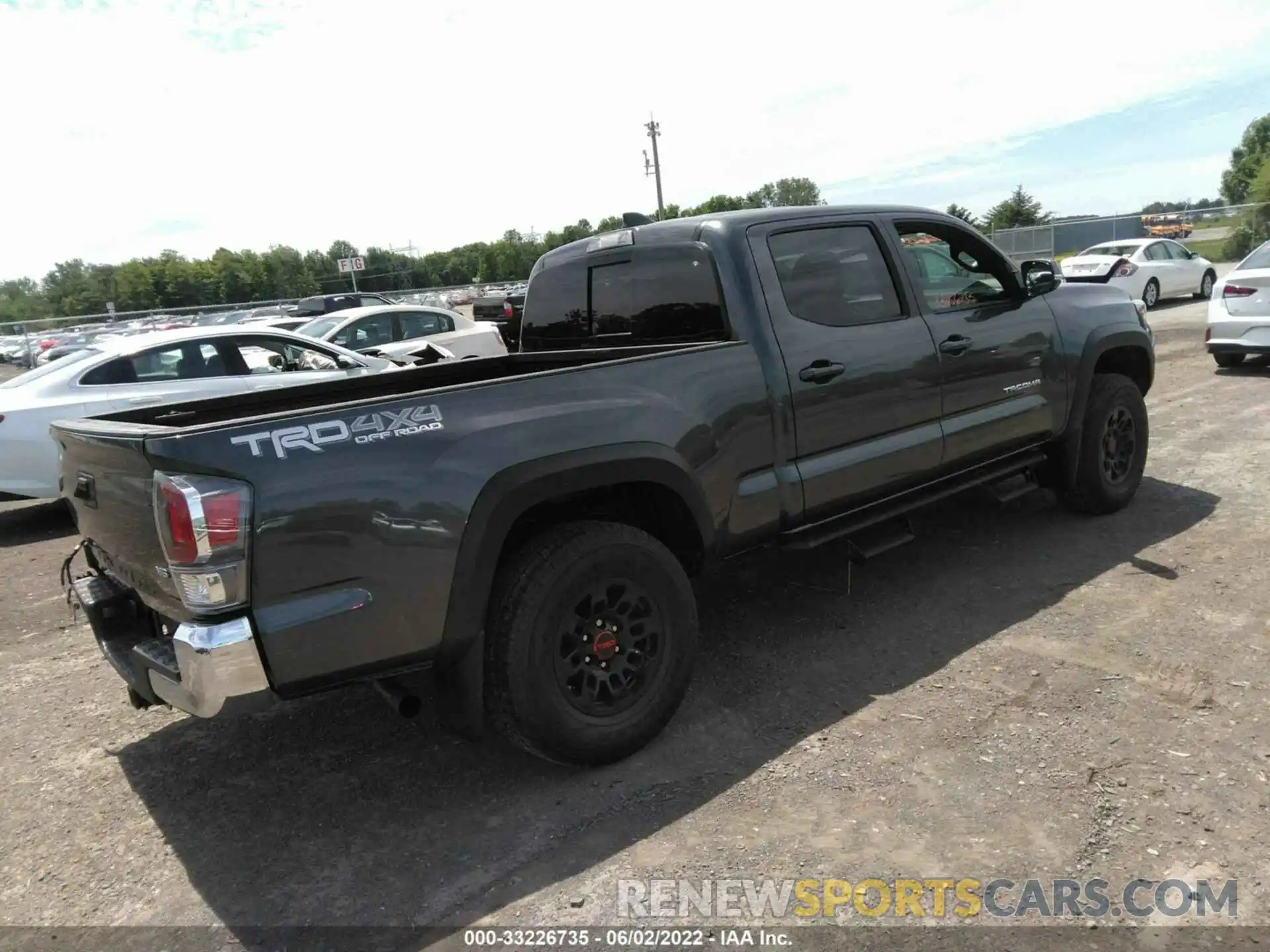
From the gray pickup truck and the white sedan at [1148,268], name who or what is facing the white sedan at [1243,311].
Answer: the gray pickup truck

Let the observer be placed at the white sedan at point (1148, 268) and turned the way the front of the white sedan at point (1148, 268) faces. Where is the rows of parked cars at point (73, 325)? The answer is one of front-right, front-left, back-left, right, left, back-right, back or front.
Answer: back-left

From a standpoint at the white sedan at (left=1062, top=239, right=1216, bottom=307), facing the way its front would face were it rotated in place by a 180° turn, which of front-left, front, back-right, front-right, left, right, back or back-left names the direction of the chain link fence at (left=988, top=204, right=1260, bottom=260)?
back-right

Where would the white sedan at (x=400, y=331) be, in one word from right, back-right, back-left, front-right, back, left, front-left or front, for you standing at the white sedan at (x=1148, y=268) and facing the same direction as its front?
back

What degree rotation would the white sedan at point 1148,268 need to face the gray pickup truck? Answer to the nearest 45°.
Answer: approximately 135° to its right

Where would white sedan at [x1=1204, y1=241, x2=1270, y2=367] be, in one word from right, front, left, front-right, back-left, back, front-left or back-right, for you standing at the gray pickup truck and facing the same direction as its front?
front

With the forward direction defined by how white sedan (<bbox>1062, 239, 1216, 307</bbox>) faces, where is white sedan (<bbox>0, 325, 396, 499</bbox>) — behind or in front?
behind

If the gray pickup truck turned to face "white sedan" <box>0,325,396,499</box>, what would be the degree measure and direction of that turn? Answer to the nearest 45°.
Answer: approximately 90° to its left

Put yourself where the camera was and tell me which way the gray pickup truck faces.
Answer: facing away from the viewer and to the right of the viewer

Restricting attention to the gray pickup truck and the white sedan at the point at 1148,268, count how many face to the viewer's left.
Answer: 0

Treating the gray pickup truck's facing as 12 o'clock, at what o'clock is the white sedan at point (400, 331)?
The white sedan is roughly at 10 o'clock from the gray pickup truck.

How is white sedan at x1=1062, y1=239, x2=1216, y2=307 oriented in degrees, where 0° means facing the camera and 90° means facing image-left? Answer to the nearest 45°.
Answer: approximately 225°

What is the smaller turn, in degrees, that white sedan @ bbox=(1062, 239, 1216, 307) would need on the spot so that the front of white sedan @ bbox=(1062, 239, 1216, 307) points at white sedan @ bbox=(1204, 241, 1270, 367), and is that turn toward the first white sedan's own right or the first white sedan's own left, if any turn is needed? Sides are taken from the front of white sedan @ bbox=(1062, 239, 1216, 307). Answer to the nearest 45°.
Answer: approximately 135° to the first white sedan's own right

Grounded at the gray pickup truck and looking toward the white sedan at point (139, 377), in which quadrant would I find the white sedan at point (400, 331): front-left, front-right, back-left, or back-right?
front-right

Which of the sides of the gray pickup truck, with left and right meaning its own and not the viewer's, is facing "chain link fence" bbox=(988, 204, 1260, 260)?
front
